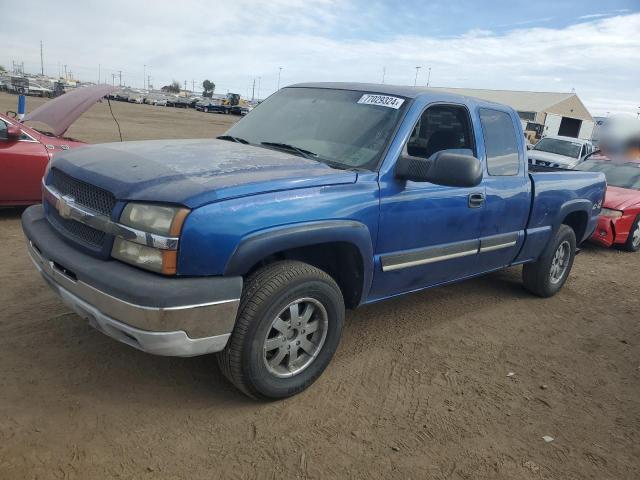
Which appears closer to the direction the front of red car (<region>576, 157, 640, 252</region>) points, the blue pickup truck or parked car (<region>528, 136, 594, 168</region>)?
the blue pickup truck

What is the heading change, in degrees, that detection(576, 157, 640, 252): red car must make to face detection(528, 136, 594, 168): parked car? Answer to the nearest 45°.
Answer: approximately 135° to its right

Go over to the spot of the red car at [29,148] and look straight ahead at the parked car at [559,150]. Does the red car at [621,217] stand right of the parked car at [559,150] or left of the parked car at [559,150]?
right

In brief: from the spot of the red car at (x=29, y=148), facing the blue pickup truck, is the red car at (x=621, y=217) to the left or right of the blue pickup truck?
left

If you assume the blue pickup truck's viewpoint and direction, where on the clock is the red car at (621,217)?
The red car is roughly at 6 o'clock from the blue pickup truck.

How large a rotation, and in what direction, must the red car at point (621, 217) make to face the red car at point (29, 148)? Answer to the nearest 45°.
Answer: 0° — it already faces it

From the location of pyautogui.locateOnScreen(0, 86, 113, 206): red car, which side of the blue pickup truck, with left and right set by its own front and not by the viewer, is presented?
right

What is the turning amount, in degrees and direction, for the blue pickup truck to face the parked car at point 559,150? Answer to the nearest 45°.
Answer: approximately 180°

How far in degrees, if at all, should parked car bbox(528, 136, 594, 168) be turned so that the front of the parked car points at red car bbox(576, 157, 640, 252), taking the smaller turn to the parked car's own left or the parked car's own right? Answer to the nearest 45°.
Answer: approximately 45° to the parked car's own left
